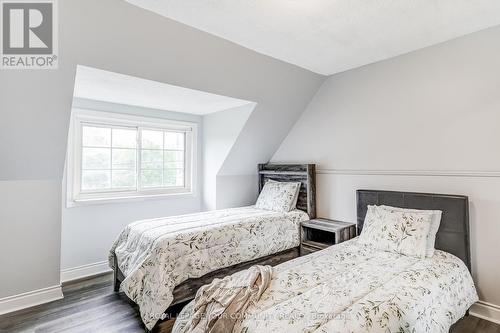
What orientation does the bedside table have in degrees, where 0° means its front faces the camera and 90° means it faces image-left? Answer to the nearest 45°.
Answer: approximately 45°

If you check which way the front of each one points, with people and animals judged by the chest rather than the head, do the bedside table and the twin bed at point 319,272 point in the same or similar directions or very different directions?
same or similar directions

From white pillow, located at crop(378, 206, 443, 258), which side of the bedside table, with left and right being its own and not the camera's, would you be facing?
left

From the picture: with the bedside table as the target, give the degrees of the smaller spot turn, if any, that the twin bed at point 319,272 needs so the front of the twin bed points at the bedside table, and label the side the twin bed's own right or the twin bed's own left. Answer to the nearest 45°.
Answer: approximately 135° to the twin bed's own right

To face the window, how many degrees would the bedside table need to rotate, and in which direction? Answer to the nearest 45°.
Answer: approximately 45° to its right

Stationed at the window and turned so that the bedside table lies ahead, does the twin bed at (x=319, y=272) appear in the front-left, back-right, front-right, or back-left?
front-right

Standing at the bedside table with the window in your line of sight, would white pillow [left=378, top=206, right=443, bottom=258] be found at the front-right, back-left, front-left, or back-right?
back-left

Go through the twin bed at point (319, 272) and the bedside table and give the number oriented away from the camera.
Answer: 0

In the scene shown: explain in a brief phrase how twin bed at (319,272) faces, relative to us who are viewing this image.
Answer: facing the viewer and to the left of the viewer
